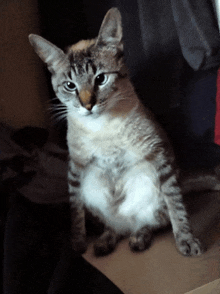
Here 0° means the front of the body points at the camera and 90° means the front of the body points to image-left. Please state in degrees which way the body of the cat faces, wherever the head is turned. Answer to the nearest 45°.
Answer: approximately 0°
